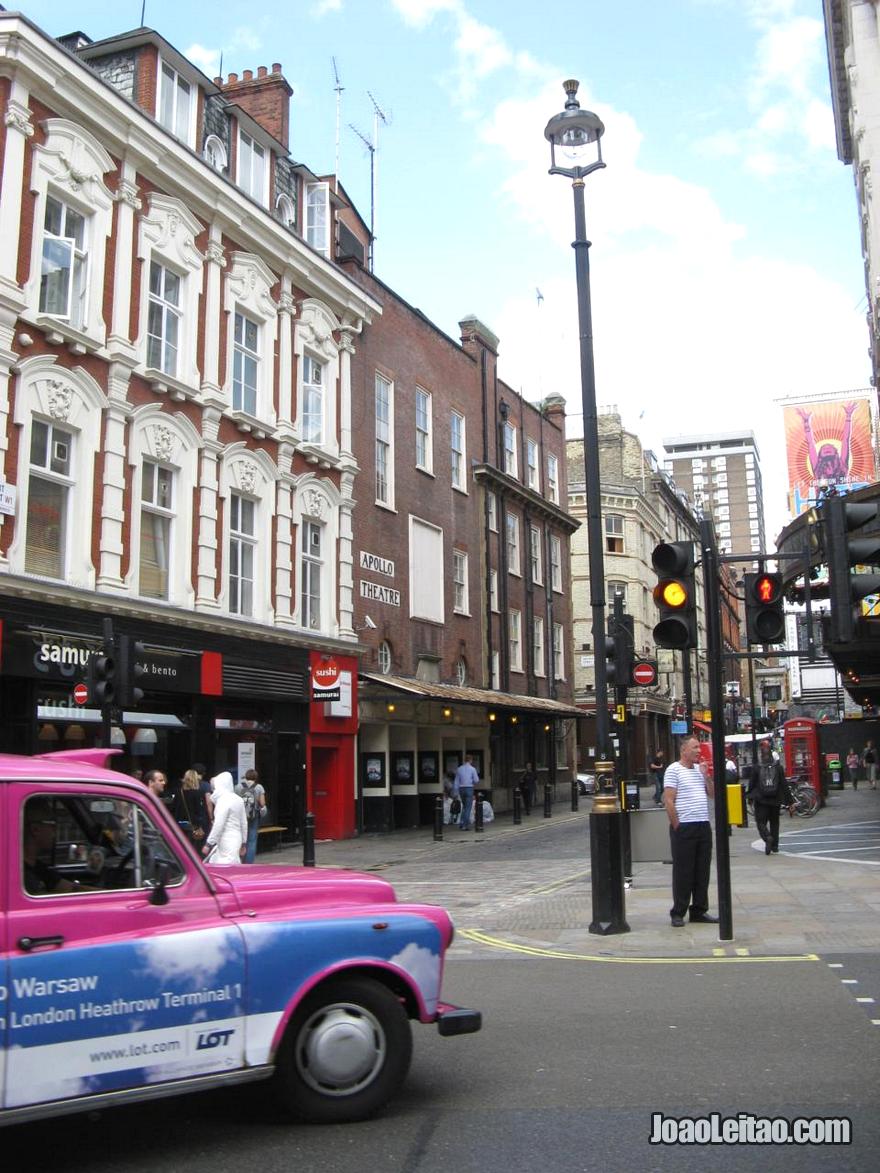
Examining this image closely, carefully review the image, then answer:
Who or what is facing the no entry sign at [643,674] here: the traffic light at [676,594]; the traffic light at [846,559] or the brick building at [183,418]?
the brick building

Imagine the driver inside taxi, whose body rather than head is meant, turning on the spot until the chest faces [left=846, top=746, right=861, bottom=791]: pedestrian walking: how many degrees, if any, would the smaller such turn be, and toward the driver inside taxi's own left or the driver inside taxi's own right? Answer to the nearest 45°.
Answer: approximately 45° to the driver inside taxi's own left

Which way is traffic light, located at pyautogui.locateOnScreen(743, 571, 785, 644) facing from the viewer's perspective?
toward the camera

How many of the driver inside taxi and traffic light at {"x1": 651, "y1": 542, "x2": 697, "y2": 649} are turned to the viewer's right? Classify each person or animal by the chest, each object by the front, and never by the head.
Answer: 1

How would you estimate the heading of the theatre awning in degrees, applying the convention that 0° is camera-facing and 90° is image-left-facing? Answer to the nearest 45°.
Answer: approximately 315°

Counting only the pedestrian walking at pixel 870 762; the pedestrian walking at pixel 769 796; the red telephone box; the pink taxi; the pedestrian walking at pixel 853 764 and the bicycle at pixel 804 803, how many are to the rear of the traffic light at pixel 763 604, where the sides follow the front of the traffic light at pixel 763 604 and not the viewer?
5

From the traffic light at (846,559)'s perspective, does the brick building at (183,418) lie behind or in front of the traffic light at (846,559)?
behind

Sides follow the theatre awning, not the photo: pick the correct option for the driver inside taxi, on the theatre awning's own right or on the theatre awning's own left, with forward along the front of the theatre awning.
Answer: on the theatre awning's own right

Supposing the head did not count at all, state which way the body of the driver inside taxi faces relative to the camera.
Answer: to the viewer's right
